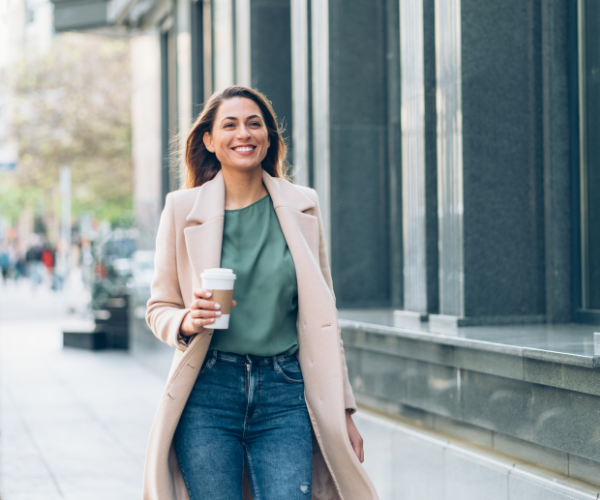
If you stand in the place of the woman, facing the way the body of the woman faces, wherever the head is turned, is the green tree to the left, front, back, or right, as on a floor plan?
back

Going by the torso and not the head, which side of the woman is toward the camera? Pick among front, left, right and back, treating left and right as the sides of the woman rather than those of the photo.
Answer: front

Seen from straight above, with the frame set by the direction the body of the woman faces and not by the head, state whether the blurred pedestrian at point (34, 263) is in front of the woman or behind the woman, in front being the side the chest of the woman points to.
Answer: behind

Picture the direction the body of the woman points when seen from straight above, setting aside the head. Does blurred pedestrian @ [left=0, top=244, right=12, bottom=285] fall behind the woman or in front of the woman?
behind
